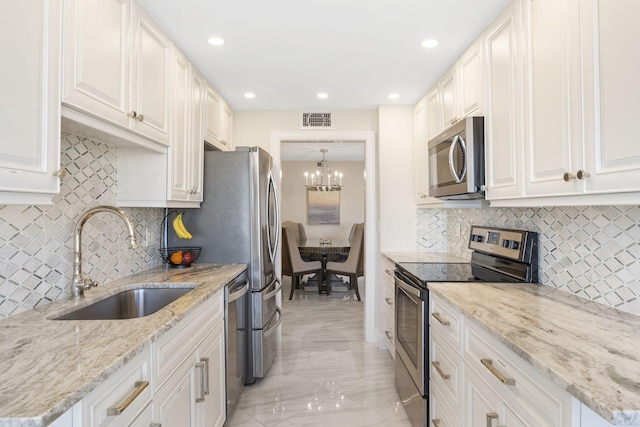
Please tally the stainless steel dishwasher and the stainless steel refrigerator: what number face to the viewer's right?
2

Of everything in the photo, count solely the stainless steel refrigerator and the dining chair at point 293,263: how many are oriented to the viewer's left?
0

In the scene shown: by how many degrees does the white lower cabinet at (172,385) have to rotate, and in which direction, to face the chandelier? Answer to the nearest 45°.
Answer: approximately 90° to its left

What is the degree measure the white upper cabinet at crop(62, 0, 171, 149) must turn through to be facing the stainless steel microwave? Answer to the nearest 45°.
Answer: approximately 45° to its left

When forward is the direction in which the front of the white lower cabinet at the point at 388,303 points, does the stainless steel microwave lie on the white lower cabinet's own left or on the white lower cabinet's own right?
on the white lower cabinet's own left

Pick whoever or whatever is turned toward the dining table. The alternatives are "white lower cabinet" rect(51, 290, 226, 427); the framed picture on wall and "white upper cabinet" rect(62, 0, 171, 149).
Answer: the framed picture on wall

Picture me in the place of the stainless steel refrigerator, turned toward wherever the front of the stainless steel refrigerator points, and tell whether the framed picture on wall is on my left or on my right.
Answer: on my left

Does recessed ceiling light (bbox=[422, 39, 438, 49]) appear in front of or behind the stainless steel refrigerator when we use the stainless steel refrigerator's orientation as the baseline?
in front

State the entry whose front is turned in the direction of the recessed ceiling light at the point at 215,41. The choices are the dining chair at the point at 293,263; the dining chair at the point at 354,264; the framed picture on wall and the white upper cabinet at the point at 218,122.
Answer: the framed picture on wall

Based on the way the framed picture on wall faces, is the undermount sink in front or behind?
in front

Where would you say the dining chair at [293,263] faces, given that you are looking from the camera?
facing away from the viewer and to the right of the viewer

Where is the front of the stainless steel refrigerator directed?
to the viewer's right

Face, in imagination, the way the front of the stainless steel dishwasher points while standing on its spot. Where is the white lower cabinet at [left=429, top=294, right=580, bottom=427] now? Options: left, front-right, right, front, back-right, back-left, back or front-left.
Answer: front-right
